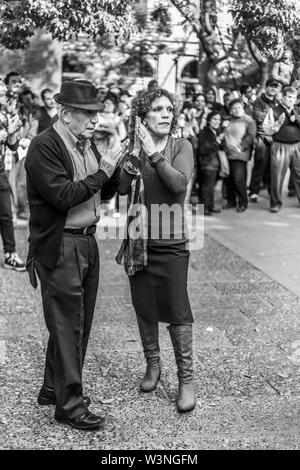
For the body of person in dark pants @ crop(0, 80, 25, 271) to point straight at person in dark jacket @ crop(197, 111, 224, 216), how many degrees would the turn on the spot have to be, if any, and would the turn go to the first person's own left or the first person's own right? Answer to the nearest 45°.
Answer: approximately 90° to the first person's own left

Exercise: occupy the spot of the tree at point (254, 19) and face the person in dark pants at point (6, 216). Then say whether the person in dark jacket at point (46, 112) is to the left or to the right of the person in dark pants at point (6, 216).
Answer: right

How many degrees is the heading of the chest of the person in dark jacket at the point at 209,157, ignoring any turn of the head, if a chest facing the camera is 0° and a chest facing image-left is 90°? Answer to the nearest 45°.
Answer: approximately 315°

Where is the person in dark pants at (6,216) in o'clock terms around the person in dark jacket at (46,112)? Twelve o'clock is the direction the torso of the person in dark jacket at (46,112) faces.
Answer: the person in dark pants at (6,216) is roughly at 2 o'clock from the person in dark jacket at (46,112).

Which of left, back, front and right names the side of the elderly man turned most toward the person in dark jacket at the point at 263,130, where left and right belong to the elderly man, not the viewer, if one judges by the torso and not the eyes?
left

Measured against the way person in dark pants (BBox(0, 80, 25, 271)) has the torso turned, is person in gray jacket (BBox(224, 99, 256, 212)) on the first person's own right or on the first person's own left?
on the first person's own left
